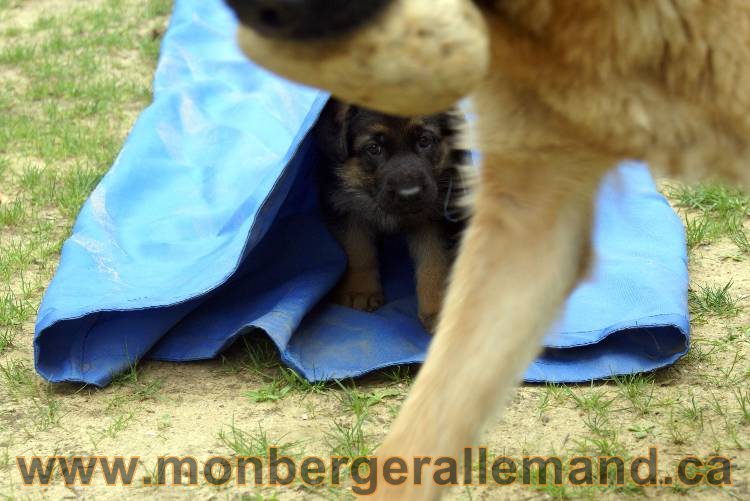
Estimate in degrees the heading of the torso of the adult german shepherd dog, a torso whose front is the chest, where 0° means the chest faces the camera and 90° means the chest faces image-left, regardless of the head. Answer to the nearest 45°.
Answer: approximately 90°

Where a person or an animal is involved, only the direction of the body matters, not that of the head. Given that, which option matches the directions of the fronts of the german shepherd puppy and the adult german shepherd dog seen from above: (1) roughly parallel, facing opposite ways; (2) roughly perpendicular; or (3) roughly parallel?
roughly perpendicular

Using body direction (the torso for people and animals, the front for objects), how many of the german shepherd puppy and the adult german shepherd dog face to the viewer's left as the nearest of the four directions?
1

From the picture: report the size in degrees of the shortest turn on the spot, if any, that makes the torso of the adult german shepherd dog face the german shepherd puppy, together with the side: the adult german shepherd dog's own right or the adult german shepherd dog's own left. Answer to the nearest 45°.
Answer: approximately 90° to the adult german shepherd dog's own right

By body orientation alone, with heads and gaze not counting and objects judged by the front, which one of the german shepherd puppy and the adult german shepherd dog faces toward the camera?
the german shepherd puppy

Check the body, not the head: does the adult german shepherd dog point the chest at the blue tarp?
no

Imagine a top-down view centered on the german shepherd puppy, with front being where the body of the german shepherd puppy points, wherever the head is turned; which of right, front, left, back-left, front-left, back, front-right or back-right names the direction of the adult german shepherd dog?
front

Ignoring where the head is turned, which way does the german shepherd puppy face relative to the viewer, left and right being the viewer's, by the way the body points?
facing the viewer
